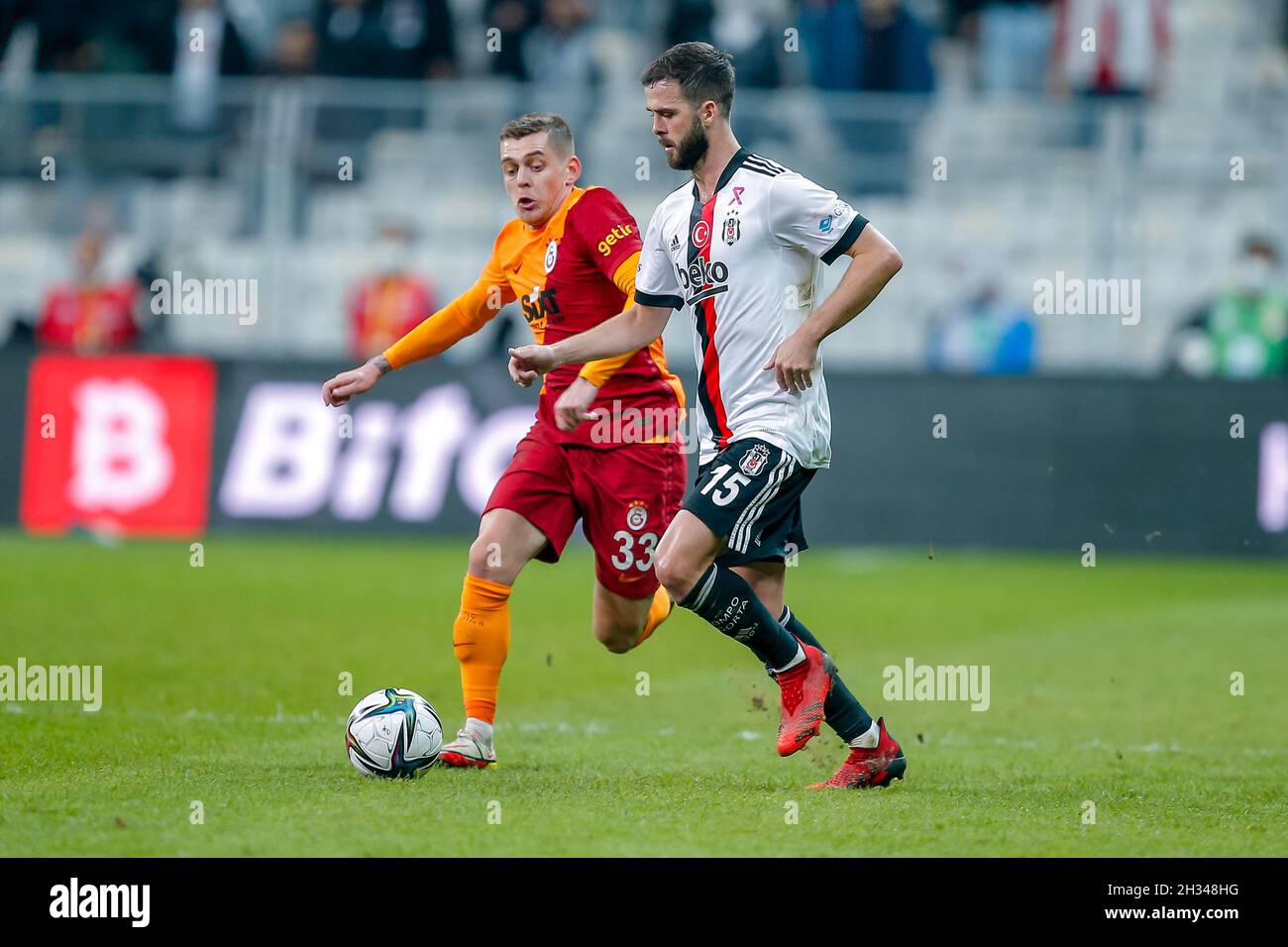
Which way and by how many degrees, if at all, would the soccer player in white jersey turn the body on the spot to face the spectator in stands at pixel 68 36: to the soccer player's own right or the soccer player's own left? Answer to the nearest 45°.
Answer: approximately 90° to the soccer player's own right

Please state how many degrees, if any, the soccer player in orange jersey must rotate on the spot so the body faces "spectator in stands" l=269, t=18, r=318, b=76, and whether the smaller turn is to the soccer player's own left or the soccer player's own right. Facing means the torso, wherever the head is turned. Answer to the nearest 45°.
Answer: approximately 135° to the soccer player's own right

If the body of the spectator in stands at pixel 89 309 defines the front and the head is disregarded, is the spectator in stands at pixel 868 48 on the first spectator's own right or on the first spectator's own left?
on the first spectator's own left

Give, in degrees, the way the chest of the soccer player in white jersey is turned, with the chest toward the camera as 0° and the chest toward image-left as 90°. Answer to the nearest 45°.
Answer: approximately 45°

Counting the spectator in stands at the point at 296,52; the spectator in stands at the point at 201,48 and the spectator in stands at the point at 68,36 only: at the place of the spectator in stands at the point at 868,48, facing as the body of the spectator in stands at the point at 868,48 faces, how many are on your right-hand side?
3

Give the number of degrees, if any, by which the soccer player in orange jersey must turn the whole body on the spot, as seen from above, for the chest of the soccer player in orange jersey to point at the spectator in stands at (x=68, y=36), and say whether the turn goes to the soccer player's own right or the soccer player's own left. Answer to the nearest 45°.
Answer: approximately 135° to the soccer player's own right

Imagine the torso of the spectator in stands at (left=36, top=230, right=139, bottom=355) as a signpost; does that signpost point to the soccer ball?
yes
